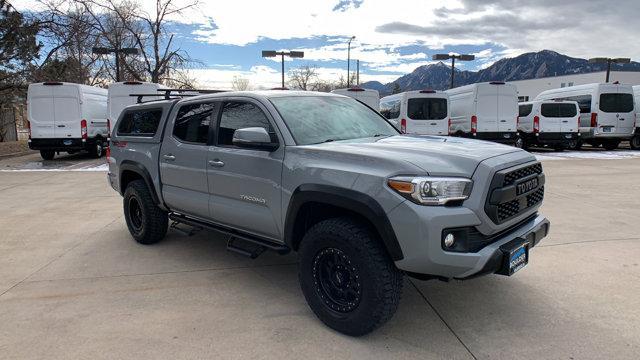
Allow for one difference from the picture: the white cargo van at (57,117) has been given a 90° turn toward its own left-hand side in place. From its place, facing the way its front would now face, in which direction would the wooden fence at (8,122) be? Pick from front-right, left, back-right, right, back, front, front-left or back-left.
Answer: front-right

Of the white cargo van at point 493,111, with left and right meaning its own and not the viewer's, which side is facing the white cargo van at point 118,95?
left

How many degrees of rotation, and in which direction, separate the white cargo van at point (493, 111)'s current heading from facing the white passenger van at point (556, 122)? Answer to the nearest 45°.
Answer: approximately 90° to its right

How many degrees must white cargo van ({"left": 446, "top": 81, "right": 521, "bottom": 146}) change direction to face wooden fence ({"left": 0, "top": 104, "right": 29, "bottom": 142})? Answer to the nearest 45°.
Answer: approximately 45° to its left

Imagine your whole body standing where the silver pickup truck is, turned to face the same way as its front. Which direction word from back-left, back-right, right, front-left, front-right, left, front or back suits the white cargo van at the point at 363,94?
back-left

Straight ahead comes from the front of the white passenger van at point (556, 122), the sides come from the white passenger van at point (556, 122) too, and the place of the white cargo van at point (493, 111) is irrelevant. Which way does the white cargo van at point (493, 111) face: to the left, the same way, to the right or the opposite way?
the same way

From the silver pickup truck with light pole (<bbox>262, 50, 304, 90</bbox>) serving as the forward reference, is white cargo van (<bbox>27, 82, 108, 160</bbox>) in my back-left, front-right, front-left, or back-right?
front-left

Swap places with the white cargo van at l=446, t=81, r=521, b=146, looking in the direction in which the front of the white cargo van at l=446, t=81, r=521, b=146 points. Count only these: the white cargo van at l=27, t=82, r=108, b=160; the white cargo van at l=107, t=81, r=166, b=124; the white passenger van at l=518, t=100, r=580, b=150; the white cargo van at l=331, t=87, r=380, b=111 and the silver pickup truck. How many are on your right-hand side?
1

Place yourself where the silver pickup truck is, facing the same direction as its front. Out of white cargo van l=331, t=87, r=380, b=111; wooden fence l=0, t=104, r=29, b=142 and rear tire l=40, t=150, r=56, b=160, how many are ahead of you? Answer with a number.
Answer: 0

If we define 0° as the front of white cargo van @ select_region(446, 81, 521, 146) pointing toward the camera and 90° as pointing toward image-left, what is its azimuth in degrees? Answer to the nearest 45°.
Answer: approximately 135°

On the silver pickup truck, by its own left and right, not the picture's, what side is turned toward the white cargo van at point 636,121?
left

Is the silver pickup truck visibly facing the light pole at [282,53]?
no
